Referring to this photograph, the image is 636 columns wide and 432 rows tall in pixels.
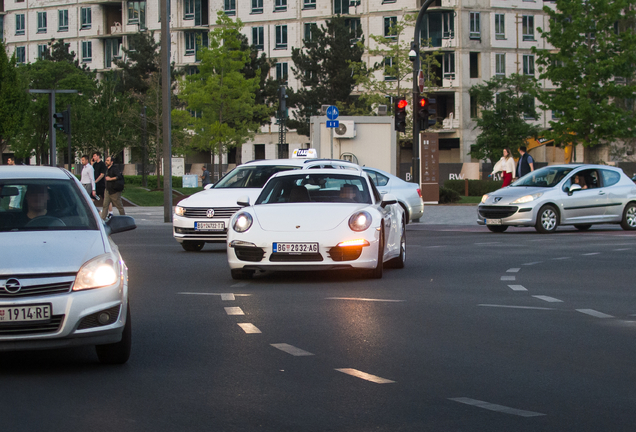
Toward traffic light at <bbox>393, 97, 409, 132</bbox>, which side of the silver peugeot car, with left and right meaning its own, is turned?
right

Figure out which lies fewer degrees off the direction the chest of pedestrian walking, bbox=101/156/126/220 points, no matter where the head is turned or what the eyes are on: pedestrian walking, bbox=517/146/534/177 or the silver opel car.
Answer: the silver opel car

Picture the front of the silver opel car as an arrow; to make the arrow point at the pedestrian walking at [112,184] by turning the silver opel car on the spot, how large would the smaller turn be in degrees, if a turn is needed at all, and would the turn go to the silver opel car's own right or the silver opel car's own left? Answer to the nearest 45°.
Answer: approximately 180°

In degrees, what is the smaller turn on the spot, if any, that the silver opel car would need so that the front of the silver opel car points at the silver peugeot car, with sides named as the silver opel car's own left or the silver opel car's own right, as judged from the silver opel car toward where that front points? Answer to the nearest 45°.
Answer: approximately 135° to the silver opel car's own left

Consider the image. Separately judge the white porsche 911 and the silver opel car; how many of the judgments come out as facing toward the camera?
2

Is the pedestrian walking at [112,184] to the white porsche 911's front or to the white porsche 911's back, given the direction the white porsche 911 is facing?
to the back

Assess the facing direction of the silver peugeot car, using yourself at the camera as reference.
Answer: facing the viewer and to the left of the viewer

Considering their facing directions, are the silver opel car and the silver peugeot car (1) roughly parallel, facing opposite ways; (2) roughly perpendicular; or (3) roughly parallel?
roughly perpendicular

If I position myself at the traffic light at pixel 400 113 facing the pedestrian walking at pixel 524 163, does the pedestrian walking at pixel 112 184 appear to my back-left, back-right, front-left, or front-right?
back-right

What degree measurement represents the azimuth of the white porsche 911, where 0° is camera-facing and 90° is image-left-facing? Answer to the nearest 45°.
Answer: approximately 0°

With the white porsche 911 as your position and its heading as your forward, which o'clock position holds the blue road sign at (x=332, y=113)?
The blue road sign is roughly at 6 o'clock from the white porsche 911.

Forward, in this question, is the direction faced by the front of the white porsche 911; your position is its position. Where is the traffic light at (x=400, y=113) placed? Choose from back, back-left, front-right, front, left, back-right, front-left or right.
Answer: back

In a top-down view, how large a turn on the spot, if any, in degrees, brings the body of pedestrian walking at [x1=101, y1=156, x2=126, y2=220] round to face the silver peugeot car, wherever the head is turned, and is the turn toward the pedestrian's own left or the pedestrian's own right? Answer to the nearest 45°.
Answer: approximately 135° to the pedestrian's own left

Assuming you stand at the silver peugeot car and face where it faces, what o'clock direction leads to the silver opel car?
The silver opel car is roughly at 11 o'clock from the silver peugeot car.
